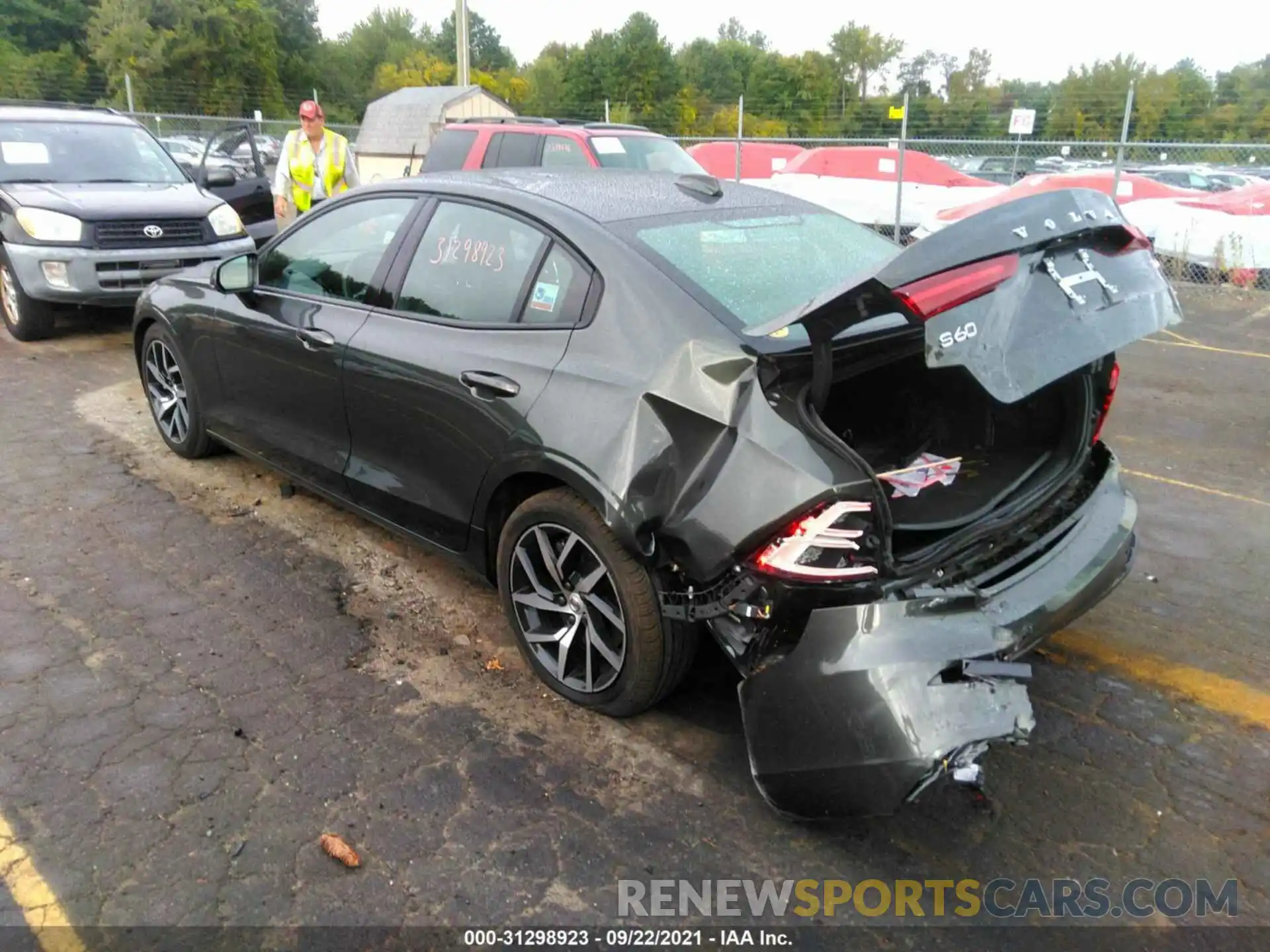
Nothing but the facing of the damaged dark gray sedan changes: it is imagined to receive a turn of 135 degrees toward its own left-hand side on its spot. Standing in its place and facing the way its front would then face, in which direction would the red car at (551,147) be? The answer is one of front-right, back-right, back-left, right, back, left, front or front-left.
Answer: back

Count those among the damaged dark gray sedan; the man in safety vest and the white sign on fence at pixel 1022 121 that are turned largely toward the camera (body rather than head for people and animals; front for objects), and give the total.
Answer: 2

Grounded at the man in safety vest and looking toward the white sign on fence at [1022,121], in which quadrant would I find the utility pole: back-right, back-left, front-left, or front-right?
front-left

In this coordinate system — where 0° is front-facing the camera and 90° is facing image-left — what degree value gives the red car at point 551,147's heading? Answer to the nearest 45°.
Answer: approximately 315°

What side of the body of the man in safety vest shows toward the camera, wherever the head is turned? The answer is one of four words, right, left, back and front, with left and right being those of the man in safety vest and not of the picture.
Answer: front

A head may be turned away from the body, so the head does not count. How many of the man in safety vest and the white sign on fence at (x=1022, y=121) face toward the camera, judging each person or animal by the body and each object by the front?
2

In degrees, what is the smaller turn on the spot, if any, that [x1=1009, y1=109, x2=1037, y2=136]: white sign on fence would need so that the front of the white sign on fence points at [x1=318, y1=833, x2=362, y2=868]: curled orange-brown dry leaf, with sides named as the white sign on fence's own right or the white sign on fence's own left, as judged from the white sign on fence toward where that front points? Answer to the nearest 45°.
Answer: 0° — it already faces it

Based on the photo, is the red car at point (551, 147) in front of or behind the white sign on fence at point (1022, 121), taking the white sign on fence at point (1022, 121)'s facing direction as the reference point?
in front

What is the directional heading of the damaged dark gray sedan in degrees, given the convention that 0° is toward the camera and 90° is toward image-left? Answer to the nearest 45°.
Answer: approximately 135°

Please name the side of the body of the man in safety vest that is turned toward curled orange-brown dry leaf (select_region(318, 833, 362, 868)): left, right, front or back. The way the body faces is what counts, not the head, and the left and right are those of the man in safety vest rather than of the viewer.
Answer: front

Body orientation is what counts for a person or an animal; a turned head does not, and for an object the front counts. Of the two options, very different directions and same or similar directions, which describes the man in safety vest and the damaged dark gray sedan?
very different directions

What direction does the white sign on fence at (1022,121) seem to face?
toward the camera

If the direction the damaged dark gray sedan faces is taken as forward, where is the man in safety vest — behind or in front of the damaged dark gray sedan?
in front

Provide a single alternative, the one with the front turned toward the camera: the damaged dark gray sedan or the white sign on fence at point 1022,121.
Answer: the white sign on fence

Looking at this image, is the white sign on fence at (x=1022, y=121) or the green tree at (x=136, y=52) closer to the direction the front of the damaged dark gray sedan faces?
the green tree

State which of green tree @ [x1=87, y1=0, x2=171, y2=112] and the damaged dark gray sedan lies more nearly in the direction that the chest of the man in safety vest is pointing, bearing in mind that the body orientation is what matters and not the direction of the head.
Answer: the damaged dark gray sedan

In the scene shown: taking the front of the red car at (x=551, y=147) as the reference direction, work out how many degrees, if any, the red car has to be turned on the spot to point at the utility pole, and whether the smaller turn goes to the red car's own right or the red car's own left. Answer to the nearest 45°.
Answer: approximately 135° to the red car's own left

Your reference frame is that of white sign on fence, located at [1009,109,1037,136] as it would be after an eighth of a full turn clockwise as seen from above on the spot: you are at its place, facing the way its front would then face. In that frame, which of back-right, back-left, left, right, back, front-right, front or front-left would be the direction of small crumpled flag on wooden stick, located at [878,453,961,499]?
front-left
